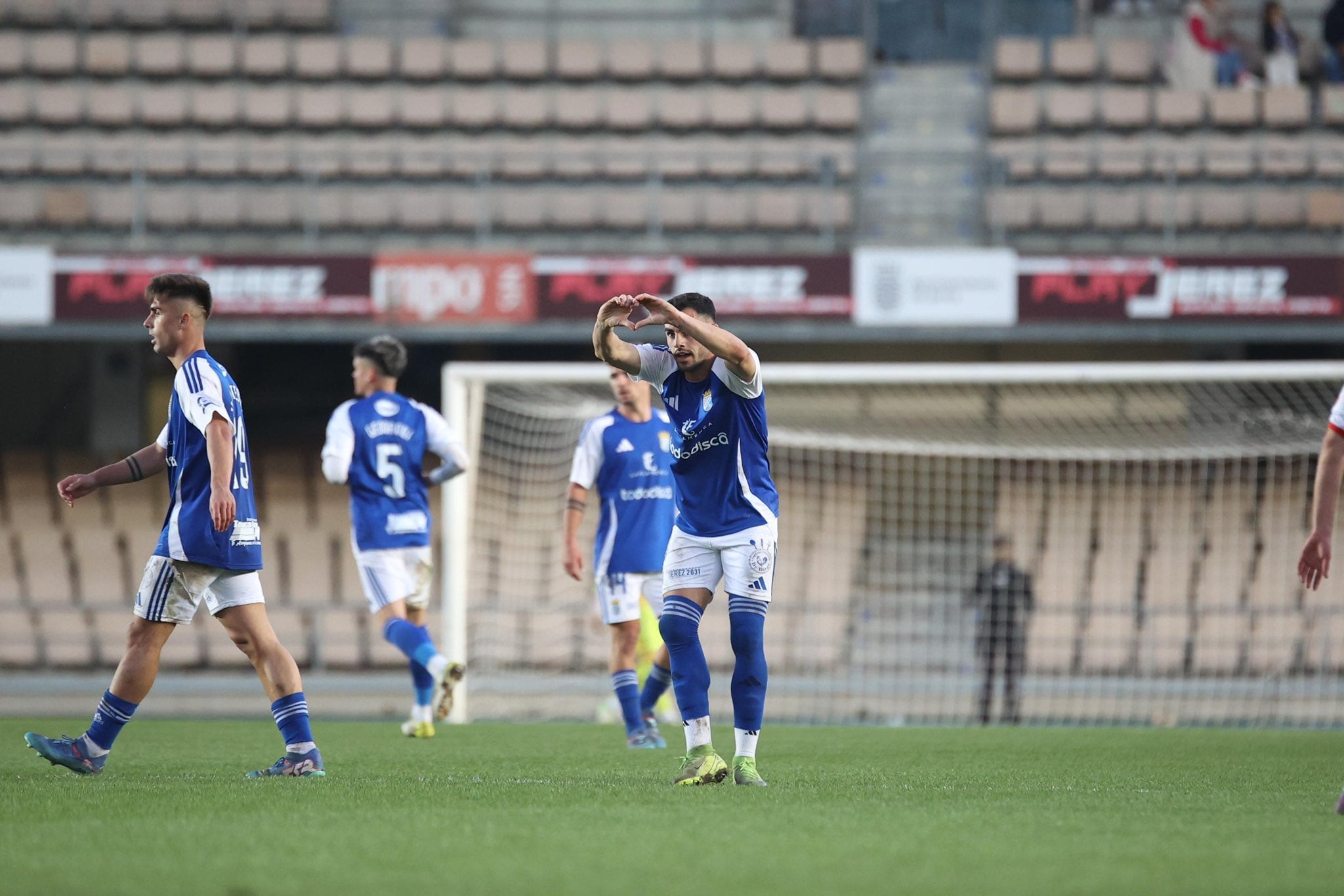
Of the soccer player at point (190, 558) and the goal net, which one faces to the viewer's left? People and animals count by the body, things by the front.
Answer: the soccer player

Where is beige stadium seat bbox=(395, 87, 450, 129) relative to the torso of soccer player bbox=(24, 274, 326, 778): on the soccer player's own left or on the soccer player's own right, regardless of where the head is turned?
on the soccer player's own right

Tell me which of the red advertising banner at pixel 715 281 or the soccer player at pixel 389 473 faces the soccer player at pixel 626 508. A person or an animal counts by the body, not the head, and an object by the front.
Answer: the red advertising banner

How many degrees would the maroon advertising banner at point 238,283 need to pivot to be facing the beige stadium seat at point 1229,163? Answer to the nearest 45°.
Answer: approximately 90° to its left

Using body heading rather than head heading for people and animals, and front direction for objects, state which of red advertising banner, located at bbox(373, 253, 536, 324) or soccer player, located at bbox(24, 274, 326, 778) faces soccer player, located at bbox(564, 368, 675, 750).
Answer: the red advertising banner

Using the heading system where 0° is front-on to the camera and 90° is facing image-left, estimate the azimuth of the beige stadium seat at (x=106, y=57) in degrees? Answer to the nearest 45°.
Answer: approximately 0°

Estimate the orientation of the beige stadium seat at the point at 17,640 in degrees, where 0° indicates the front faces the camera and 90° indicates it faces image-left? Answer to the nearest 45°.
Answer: approximately 0°
